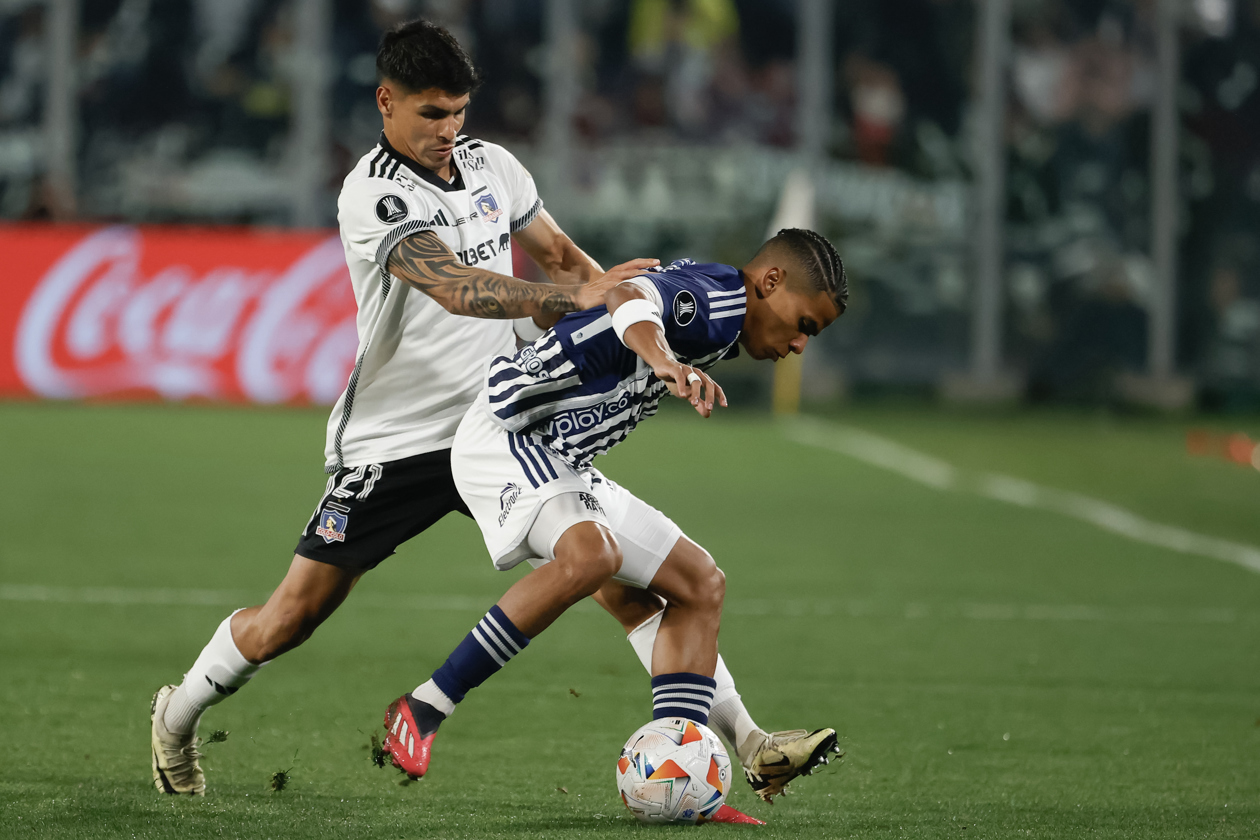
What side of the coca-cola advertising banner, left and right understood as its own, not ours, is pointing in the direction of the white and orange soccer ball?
front

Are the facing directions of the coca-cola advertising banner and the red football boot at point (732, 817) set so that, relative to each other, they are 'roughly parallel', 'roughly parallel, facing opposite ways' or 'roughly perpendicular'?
roughly perpendicular

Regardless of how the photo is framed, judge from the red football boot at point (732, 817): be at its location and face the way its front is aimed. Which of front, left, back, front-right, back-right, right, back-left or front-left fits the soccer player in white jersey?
back-left

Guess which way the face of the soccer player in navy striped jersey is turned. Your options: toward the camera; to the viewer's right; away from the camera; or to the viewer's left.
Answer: to the viewer's right

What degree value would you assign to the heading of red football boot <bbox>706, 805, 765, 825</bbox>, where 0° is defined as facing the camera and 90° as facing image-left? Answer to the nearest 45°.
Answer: approximately 270°

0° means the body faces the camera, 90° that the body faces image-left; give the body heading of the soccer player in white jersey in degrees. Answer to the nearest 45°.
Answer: approximately 315°

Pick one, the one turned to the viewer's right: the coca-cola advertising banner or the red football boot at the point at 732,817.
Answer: the red football boot

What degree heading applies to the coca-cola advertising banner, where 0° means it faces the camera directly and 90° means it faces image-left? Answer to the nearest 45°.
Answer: approximately 0°

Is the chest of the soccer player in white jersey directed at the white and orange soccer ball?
yes

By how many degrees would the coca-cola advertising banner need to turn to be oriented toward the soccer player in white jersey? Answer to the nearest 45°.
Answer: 0° — it already faces them

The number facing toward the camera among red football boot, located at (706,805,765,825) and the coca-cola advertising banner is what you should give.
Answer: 1

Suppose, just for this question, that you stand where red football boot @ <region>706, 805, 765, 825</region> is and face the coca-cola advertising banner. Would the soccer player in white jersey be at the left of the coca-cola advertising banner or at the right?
left

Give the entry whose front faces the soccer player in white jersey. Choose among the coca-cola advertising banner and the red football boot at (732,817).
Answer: the coca-cola advertising banner

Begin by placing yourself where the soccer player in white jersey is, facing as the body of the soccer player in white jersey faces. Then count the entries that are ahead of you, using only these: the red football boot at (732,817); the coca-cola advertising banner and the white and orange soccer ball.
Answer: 2
